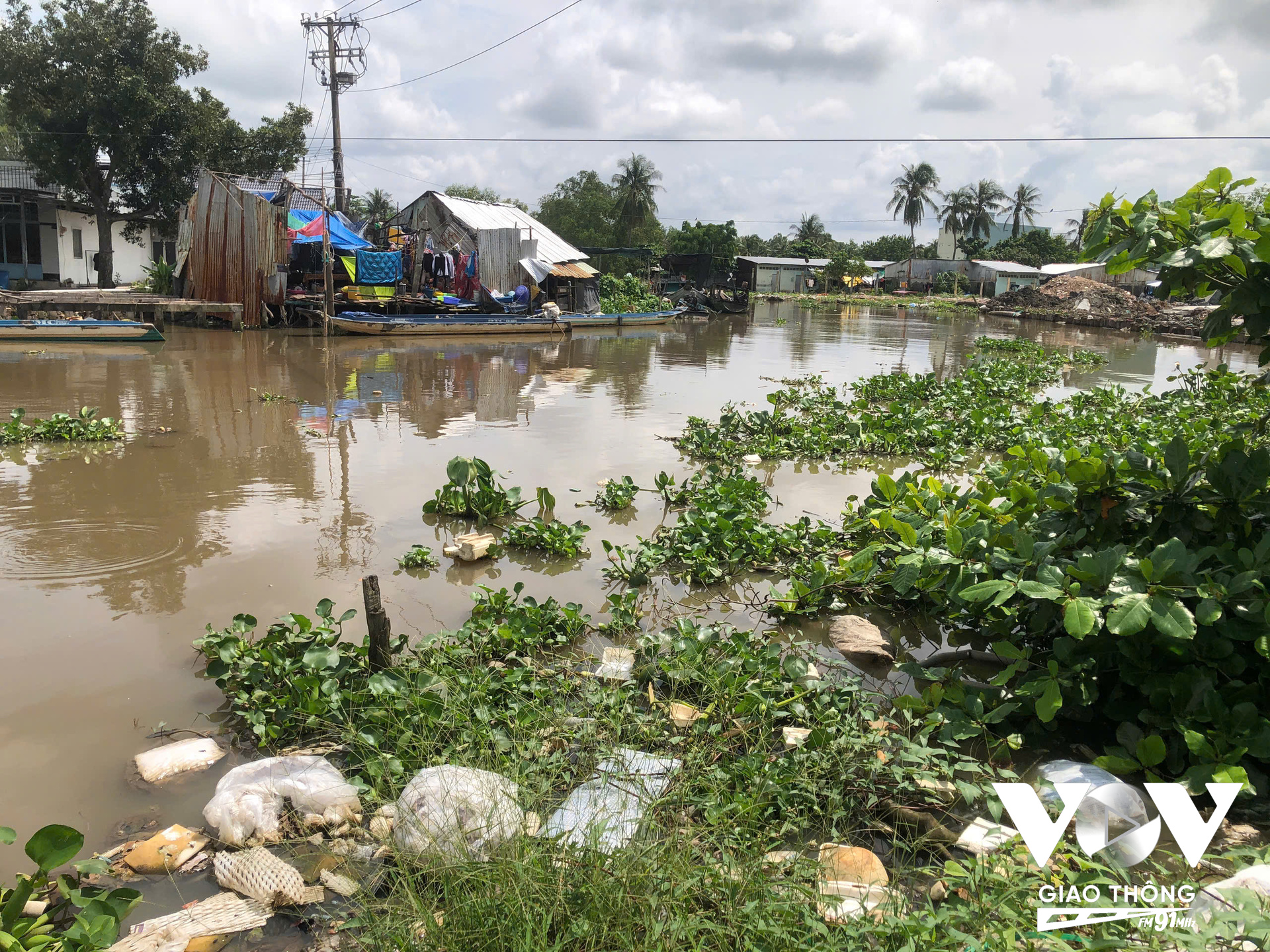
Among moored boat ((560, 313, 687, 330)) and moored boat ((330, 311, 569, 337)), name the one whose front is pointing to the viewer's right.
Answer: moored boat ((560, 313, 687, 330))

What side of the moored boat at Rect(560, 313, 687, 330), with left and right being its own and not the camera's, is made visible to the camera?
right

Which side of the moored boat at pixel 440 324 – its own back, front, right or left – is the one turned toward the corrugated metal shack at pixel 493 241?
right

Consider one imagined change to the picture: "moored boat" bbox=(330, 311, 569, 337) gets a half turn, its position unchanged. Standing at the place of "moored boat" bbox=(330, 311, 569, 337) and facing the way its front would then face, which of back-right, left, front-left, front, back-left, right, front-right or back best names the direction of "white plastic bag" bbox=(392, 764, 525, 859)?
right

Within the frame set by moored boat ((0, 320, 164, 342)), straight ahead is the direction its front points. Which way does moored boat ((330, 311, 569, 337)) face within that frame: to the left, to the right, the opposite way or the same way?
the opposite way

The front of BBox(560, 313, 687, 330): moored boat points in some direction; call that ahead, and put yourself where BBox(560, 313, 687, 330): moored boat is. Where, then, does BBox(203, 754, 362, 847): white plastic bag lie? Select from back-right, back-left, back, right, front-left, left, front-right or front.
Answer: right

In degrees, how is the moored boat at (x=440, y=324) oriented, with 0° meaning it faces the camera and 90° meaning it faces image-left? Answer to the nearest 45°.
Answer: approximately 90°

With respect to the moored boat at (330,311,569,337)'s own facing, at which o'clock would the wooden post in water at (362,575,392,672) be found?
The wooden post in water is roughly at 9 o'clock from the moored boat.

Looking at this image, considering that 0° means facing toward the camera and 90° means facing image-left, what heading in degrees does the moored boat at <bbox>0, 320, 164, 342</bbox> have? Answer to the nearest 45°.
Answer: approximately 270°

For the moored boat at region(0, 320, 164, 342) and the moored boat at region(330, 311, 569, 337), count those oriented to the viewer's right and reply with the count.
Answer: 1

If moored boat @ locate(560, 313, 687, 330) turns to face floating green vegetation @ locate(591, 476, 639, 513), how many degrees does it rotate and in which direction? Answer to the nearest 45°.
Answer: approximately 90° to its right

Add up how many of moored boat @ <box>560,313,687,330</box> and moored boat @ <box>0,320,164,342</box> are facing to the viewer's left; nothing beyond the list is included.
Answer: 0

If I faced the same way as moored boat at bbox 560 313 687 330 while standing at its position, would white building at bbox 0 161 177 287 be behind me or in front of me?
behind

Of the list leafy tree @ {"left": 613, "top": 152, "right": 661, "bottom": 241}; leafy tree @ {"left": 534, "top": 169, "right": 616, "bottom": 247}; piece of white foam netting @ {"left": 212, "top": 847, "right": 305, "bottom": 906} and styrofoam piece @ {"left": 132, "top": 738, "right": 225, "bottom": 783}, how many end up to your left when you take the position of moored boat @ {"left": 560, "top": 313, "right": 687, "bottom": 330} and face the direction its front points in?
2

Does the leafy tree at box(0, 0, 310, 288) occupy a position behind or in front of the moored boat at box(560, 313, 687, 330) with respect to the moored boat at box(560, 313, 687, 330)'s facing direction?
behind

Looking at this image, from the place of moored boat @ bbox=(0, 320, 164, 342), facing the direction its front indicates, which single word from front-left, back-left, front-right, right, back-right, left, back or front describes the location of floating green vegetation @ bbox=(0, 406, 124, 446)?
right

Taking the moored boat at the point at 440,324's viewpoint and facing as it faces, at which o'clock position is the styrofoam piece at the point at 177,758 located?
The styrofoam piece is roughly at 9 o'clock from the moored boat.
